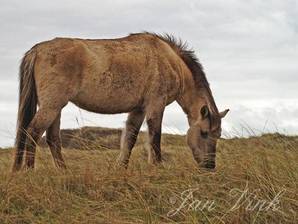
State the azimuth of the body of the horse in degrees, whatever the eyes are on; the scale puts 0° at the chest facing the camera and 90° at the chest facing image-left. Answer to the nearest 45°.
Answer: approximately 270°
